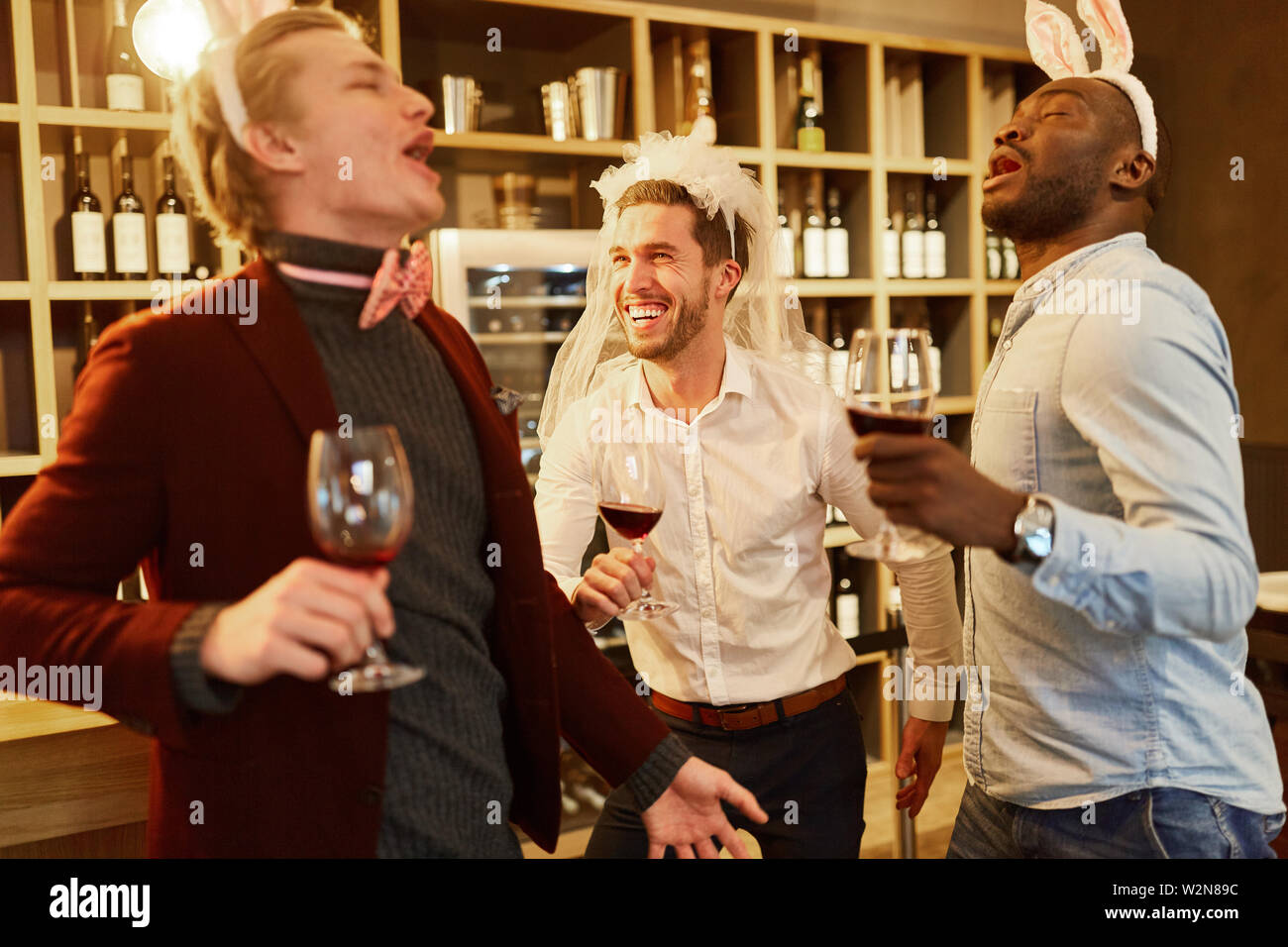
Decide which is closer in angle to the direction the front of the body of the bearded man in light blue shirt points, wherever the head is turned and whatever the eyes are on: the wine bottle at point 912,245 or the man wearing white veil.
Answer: the man wearing white veil

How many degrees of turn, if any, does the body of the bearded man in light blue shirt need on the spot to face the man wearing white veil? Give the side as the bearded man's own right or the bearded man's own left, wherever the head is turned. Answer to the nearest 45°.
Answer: approximately 45° to the bearded man's own right

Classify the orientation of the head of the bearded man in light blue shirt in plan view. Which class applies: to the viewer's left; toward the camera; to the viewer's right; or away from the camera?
to the viewer's left

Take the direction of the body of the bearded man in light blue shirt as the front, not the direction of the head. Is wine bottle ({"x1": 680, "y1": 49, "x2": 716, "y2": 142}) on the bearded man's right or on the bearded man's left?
on the bearded man's right

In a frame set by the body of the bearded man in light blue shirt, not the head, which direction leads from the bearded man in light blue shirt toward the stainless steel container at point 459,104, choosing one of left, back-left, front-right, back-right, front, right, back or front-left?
front-right

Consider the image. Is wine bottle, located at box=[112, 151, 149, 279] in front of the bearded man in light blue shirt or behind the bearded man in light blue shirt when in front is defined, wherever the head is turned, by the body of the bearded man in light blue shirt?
in front

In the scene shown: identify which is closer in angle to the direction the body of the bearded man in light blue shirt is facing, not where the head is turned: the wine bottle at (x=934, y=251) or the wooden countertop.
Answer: the wooden countertop

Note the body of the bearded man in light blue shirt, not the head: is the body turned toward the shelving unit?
no

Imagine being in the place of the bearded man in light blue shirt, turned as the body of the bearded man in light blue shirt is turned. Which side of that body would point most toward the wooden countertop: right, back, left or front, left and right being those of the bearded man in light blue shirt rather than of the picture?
front

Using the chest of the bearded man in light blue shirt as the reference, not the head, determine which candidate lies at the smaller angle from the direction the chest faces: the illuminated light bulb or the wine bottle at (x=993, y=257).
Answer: the illuminated light bulb

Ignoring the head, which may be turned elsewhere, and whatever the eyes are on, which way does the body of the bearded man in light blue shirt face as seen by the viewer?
to the viewer's left

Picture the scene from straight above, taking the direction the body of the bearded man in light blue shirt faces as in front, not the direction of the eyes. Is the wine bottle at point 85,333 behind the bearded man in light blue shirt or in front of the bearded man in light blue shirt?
in front

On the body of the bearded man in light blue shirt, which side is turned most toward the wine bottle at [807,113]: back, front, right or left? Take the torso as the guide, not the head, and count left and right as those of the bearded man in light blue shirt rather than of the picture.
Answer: right
